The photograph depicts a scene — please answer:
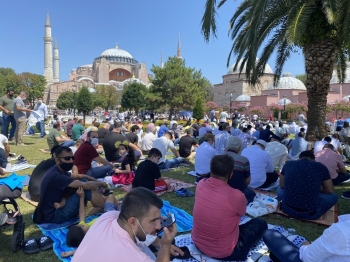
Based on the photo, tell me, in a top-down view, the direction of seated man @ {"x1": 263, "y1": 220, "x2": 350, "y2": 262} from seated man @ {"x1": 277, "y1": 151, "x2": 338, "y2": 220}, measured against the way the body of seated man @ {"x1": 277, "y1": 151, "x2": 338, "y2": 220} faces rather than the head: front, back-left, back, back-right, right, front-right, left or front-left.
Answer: back

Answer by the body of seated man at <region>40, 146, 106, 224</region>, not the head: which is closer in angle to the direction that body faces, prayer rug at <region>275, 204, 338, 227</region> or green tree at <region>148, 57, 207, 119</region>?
the prayer rug

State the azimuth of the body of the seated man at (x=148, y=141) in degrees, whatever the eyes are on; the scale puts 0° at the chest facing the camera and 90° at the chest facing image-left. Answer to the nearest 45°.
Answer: approximately 225°

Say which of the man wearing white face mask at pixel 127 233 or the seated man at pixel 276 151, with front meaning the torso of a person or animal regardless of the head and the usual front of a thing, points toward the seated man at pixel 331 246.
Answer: the man wearing white face mask

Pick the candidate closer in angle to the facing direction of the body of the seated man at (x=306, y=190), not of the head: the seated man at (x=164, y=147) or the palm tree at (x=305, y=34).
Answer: the palm tree

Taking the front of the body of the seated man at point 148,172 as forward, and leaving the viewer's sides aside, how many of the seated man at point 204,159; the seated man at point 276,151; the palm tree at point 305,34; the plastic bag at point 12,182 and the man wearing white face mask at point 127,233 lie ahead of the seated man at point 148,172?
3

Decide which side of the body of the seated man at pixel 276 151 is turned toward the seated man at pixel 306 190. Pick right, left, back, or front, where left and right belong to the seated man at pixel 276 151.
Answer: back

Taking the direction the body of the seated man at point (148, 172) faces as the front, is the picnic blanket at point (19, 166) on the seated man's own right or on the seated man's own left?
on the seated man's own left

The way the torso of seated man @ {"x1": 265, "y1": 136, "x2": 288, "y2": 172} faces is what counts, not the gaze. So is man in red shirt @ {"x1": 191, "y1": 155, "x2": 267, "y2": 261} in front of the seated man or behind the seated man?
behind

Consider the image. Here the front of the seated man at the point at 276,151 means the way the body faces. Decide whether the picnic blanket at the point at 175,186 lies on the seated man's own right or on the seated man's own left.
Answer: on the seated man's own left

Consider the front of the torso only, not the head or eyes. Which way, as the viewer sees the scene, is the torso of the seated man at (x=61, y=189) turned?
to the viewer's right

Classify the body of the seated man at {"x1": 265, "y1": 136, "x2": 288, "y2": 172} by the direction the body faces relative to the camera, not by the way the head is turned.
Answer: away from the camera

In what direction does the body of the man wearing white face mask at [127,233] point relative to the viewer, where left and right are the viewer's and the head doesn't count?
facing to the right of the viewer

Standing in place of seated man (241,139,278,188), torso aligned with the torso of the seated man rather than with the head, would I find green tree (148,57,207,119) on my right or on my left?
on my left
